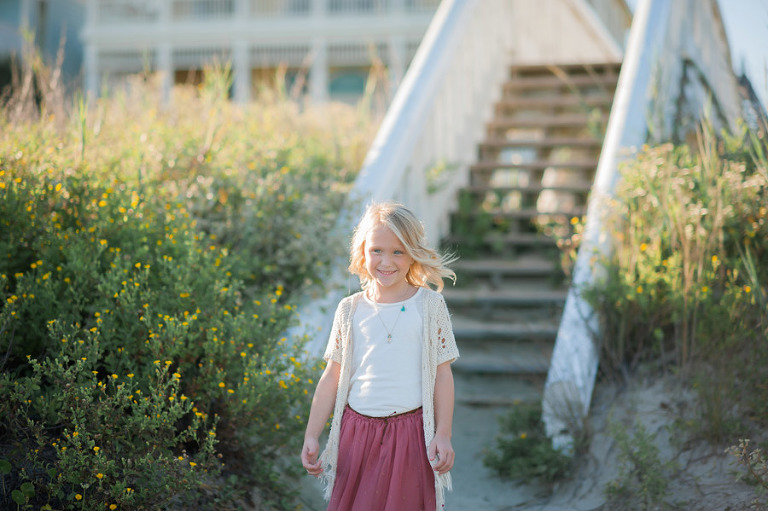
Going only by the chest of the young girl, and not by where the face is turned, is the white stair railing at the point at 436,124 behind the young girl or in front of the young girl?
behind

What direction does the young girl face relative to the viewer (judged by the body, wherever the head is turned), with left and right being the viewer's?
facing the viewer

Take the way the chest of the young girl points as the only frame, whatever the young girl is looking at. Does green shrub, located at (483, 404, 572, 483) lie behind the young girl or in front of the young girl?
behind

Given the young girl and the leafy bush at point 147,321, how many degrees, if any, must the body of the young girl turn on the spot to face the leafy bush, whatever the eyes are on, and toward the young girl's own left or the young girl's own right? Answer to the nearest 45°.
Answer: approximately 135° to the young girl's own right

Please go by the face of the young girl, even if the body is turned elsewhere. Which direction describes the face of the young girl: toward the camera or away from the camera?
toward the camera

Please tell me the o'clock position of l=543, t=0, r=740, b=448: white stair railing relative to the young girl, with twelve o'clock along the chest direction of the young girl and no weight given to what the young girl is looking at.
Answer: The white stair railing is roughly at 7 o'clock from the young girl.

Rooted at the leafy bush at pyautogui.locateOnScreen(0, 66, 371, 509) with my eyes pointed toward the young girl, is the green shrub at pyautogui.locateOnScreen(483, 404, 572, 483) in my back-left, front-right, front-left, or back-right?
front-left
